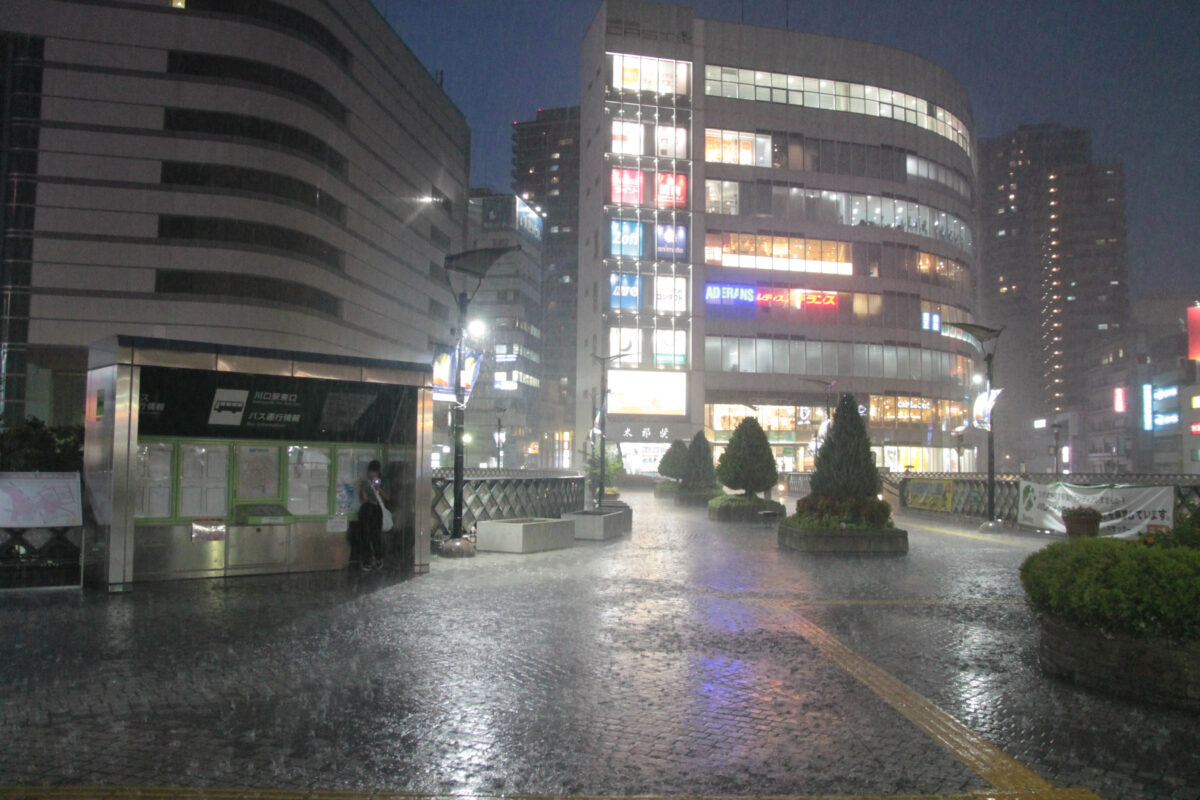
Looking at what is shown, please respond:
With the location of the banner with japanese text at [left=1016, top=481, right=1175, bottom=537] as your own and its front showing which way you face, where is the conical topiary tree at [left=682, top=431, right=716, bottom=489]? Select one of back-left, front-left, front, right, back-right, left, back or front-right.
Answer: back-right

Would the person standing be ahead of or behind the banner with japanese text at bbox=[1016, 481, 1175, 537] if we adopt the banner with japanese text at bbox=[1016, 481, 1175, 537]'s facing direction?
ahead

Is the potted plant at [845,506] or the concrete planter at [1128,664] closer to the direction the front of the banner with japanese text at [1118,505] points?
the concrete planter

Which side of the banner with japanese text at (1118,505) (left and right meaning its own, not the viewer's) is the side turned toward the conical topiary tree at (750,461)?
right

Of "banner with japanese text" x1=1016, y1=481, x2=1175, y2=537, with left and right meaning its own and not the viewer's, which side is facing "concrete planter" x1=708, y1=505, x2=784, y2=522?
right

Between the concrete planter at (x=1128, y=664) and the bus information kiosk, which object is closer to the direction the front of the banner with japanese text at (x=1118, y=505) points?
the concrete planter

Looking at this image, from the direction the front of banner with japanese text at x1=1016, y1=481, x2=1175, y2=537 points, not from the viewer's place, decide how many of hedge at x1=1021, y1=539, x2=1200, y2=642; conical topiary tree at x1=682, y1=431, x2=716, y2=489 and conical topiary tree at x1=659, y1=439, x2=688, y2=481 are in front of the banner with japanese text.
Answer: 1

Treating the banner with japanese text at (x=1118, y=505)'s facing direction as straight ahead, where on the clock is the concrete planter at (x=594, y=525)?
The concrete planter is roughly at 2 o'clock from the banner with japanese text.

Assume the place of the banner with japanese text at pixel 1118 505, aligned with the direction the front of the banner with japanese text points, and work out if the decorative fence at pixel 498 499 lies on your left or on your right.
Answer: on your right

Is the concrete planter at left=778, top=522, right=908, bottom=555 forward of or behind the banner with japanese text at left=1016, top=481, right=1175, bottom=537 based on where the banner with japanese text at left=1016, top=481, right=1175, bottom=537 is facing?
forward

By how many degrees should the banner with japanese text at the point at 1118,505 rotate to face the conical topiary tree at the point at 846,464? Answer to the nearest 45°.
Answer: approximately 45° to its right

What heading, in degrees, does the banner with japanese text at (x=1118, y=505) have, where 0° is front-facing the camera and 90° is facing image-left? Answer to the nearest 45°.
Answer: approximately 0°

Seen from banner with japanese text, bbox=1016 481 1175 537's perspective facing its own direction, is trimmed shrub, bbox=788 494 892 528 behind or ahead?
ahead

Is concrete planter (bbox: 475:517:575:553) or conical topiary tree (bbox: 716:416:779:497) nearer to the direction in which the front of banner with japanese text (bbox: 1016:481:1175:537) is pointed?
the concrete planter
